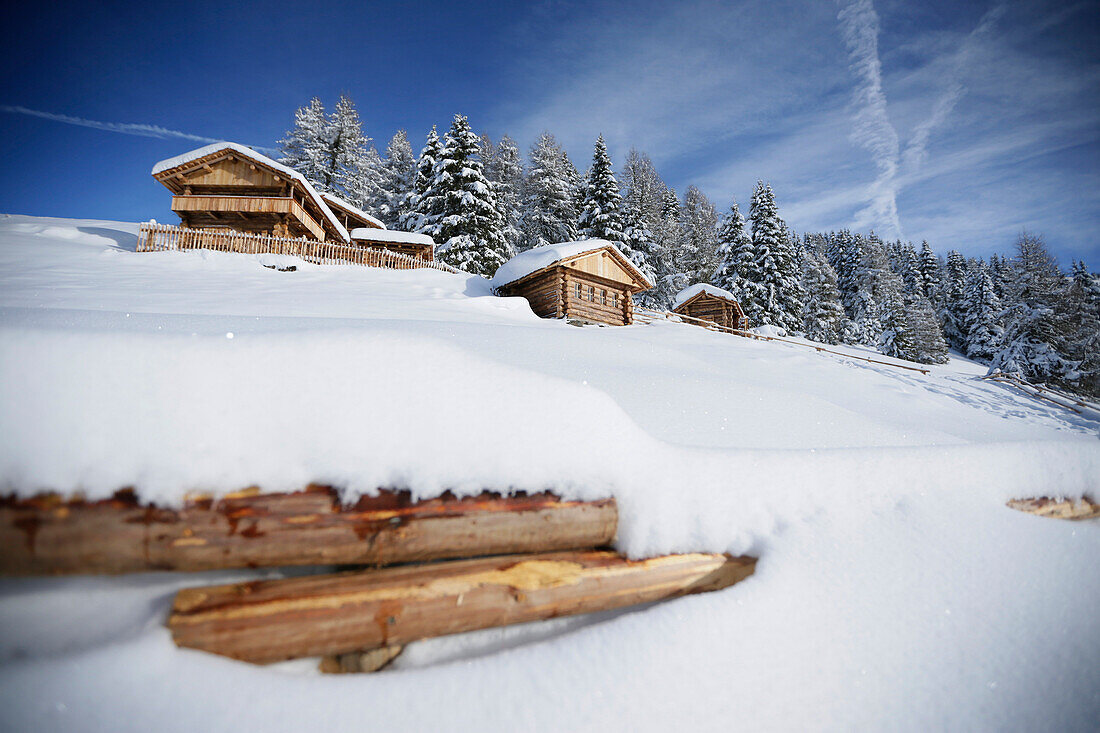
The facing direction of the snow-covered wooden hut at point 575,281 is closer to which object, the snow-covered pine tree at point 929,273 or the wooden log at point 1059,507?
the wooden log

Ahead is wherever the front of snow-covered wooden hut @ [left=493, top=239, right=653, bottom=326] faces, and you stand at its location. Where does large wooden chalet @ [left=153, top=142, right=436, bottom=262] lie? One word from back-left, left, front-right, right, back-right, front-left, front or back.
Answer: back-right

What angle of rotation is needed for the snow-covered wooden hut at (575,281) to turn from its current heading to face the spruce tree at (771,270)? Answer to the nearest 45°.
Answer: approximately 90° to its left

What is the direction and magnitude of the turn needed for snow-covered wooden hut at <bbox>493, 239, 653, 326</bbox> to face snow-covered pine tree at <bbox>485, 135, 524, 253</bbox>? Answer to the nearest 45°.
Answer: approximately 135° to its left

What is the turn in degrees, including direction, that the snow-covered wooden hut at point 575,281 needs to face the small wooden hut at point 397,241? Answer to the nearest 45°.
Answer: approximately 180°

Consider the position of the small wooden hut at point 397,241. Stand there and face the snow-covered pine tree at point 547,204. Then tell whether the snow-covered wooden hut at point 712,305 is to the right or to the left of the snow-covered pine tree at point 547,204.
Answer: right

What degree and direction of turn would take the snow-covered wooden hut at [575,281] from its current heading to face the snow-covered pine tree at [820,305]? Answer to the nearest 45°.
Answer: approximately 90° to its left

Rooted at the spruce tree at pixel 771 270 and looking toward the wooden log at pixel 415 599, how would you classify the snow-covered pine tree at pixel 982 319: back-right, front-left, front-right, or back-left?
back-left

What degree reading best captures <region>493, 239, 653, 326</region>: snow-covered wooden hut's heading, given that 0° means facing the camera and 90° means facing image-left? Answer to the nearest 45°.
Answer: approximately 315°

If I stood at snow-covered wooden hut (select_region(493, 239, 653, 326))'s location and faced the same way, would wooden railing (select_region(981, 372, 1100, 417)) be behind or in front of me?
in front

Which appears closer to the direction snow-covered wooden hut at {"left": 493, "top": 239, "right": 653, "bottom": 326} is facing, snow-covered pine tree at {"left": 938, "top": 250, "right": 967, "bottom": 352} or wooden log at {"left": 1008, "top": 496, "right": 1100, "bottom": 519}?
the wooden log

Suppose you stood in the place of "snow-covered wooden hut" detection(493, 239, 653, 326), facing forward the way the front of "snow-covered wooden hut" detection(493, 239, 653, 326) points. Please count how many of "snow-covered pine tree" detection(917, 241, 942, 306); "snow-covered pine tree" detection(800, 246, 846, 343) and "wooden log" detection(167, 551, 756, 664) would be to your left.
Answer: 2

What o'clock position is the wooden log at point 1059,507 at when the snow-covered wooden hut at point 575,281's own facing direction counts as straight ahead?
The wooden log is roughly at 1 o'clock from the snow-covered wooden hut.

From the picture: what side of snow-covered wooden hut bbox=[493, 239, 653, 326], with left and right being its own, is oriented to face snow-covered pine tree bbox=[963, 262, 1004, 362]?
left

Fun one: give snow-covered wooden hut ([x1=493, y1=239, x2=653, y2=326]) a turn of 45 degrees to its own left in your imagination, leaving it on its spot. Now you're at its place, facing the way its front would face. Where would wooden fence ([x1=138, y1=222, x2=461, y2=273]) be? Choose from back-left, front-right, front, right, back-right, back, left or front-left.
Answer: back

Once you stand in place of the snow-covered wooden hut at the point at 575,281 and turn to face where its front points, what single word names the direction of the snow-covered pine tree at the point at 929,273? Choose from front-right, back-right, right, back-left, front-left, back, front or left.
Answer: left

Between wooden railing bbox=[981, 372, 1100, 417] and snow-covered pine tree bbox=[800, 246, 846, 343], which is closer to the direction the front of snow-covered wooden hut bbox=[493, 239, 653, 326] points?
the wooden railing
